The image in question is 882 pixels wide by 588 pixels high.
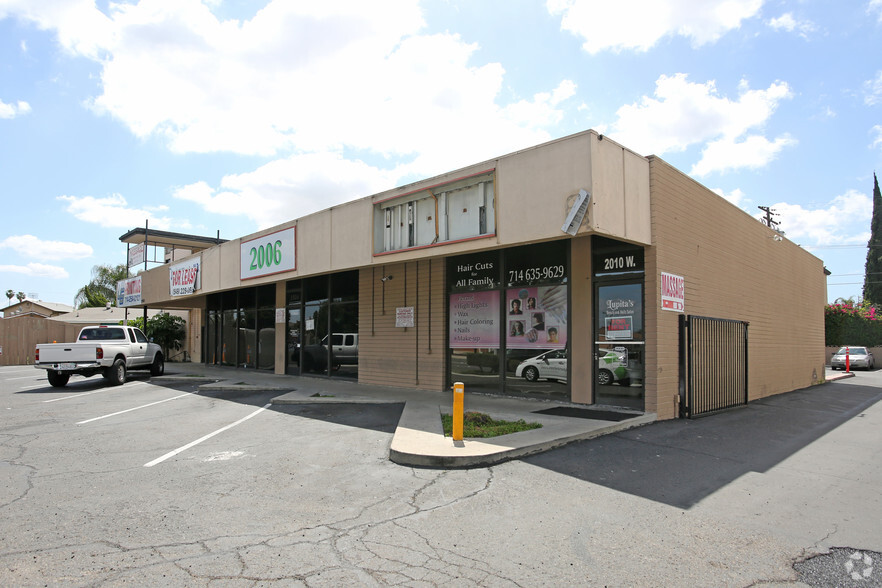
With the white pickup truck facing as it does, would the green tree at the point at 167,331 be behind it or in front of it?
in front

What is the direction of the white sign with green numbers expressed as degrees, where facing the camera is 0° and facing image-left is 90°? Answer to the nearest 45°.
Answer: approximately 45°

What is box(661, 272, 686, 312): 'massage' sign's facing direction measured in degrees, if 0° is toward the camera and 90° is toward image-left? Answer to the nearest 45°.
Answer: approximately 315°

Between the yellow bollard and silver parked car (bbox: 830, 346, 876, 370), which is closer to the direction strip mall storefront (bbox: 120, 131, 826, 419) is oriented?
the yellow bollard

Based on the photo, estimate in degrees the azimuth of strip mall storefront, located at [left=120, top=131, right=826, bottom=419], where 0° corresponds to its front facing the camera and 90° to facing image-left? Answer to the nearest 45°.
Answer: approximately 45°

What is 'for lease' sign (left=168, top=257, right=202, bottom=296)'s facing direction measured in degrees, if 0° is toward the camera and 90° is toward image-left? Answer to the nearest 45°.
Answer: approximately 45°

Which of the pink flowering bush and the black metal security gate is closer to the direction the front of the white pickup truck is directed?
the pink flowering bush

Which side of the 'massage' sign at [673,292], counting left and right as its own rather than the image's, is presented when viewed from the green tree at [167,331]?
back

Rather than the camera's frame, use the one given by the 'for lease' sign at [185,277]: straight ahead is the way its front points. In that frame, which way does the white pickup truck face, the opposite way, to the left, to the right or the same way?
the opposite way

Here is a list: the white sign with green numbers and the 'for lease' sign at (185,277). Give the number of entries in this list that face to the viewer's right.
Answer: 0
